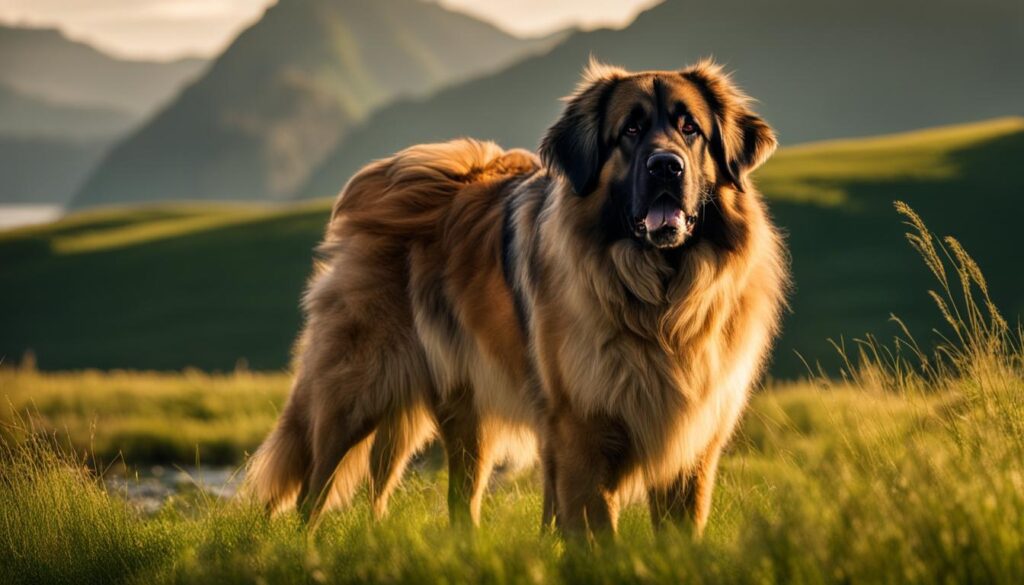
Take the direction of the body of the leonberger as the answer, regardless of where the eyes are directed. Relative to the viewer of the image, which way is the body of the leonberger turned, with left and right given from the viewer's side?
facing the viewer and to the right of the viewer
